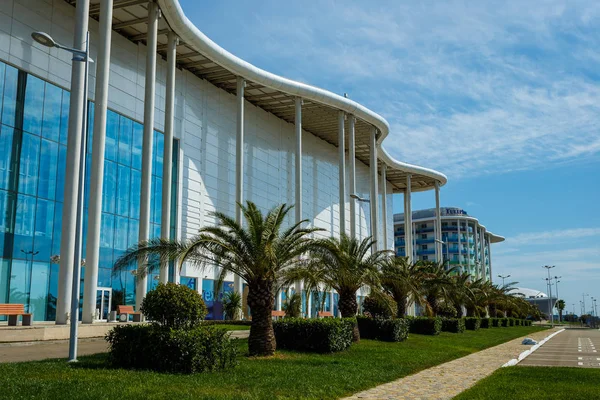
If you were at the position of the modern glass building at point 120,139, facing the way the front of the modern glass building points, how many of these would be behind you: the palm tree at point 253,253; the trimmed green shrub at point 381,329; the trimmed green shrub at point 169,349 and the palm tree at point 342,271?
0

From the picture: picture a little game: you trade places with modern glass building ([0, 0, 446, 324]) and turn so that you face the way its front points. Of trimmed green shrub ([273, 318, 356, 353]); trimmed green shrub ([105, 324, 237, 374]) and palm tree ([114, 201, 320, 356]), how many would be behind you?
0

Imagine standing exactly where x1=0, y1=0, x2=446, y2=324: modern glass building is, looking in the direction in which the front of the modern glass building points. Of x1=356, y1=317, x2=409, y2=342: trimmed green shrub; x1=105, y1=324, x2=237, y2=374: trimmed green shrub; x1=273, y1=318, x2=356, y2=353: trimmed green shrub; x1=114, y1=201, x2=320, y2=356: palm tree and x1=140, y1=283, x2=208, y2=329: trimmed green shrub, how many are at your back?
0

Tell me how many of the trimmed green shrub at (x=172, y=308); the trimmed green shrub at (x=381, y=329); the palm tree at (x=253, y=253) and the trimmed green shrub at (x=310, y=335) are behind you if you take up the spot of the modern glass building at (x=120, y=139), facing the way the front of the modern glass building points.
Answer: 0

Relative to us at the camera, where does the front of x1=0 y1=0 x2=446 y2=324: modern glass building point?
facing the viewer and to the right of the viewer

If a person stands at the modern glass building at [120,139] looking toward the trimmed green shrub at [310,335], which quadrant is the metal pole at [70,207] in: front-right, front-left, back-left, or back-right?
front-right

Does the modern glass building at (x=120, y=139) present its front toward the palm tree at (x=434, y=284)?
no

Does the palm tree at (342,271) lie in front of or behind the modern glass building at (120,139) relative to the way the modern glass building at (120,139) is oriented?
in front

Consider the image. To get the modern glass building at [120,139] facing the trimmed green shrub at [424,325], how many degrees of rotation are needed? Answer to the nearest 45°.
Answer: approximately 45° to its left

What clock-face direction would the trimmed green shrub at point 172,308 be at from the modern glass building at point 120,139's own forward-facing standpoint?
The trimmed green shrub is roughly at 1 o'clock from the modern glass building.

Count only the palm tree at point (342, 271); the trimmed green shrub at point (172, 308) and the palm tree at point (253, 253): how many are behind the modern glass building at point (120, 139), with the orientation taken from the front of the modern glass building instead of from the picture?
0

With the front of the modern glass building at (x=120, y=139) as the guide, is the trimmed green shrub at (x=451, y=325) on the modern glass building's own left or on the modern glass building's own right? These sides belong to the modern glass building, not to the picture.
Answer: on the modern glass building's own left

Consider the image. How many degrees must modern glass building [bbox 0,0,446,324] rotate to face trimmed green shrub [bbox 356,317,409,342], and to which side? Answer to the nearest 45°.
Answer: approximately 45° to its left
